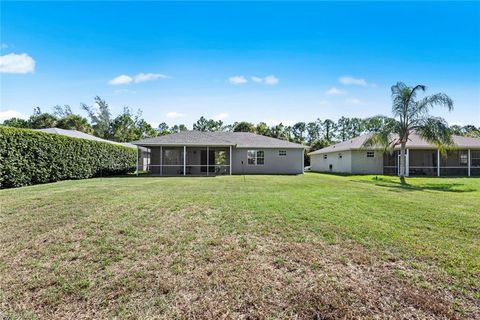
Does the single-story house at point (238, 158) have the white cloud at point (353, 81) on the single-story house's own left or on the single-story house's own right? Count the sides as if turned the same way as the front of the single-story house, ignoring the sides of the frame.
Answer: on the single-story house's own right

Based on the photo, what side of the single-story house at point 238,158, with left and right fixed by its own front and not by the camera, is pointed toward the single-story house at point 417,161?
right

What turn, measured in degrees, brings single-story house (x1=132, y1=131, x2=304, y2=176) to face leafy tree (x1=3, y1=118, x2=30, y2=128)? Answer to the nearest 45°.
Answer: approximately 45° to its left

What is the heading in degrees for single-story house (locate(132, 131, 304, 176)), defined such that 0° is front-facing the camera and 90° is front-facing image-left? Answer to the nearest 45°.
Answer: approximately 180°

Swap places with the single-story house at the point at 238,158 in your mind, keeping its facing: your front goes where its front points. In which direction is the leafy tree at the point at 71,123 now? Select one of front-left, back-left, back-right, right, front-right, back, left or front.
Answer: front-left
